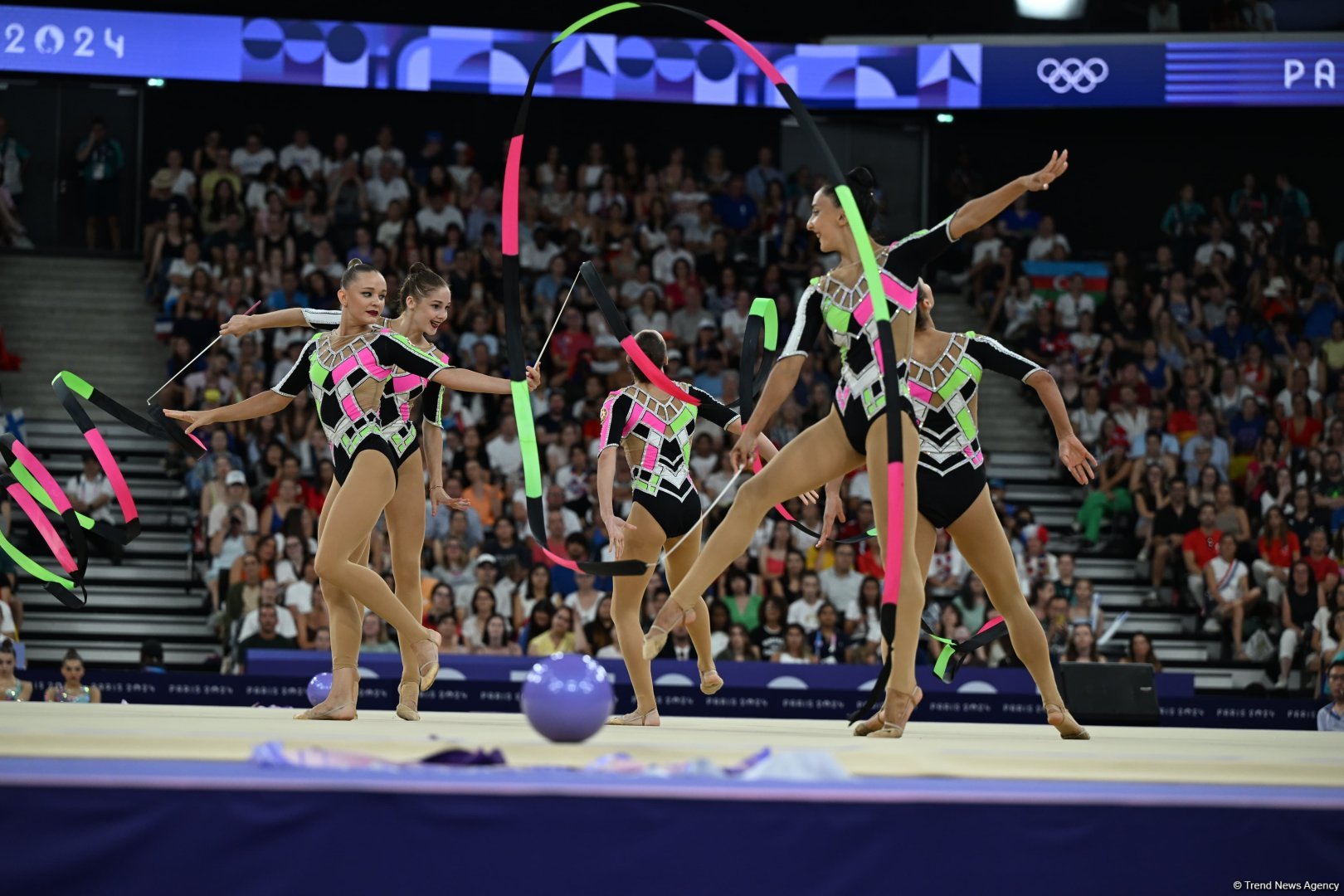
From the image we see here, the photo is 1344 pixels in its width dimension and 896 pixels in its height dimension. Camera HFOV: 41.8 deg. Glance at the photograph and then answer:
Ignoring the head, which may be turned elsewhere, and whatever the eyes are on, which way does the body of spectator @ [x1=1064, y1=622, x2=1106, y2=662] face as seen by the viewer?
toward the camera

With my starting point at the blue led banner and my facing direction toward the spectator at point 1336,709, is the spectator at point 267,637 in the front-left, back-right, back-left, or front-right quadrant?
front-right

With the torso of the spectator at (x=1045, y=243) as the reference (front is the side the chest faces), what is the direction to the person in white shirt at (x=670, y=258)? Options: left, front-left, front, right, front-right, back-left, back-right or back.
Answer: front-right

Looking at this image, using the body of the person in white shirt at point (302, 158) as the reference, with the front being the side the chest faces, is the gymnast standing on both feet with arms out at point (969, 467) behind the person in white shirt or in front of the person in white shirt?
in front

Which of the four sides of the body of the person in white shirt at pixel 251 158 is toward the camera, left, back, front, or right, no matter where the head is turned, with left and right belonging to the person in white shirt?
front

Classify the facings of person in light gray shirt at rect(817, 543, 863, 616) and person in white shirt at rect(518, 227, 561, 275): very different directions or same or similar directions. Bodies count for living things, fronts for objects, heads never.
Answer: same or similar directions

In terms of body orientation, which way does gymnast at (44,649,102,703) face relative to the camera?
toward the camera

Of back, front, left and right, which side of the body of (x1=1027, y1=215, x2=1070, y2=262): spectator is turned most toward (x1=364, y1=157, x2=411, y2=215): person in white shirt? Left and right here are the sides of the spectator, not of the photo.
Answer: right

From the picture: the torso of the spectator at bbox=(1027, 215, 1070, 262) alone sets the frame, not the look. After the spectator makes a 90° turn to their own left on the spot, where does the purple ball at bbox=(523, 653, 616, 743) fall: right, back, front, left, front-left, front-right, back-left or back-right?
right

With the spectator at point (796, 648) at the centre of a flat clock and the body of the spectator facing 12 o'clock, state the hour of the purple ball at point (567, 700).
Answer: The purple ball is roughly at 12 o'clock from the spectator.

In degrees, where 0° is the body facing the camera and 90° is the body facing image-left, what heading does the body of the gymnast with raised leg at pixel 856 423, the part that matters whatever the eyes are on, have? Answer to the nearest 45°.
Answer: approximately 45°

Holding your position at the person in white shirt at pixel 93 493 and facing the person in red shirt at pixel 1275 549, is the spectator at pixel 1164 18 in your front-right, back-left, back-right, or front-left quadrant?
front-left

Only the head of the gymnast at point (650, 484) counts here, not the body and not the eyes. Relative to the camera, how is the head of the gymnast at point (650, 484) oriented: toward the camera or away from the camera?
away from the camera

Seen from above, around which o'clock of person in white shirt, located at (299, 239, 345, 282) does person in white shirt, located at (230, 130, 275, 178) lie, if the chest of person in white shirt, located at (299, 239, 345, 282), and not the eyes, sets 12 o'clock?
person in white shirt, located at (230, 130, 275, 178) is roughly at 5 o'clock from person in white shirt, located at (299, 239, 345, 282).
